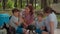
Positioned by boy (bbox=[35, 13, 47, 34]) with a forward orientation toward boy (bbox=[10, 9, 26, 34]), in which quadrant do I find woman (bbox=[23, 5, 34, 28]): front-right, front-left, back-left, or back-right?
front-right

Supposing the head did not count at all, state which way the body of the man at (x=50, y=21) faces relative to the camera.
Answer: to the viewer's left

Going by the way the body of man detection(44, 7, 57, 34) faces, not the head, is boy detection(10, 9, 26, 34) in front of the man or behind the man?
in front

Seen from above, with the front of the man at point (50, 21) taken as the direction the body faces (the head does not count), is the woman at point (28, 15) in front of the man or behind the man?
in front

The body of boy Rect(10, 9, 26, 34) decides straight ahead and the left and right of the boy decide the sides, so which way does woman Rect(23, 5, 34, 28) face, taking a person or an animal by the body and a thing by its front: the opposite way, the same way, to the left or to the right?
to the right

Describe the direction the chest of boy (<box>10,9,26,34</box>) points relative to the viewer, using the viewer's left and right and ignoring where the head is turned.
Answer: facing the viewer and to the right of the viewer

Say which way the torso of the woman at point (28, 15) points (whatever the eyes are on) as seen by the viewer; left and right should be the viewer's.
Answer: facing the viewer and to the left of the viewer

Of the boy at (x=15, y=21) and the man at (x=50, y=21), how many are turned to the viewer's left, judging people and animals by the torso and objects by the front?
1

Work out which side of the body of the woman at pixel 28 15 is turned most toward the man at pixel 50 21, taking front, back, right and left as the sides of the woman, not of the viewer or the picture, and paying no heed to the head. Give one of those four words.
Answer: left

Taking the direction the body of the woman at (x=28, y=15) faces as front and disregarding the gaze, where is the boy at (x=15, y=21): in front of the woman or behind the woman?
in front

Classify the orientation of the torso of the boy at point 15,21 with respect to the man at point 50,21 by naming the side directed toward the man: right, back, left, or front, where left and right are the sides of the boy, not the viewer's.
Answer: front
